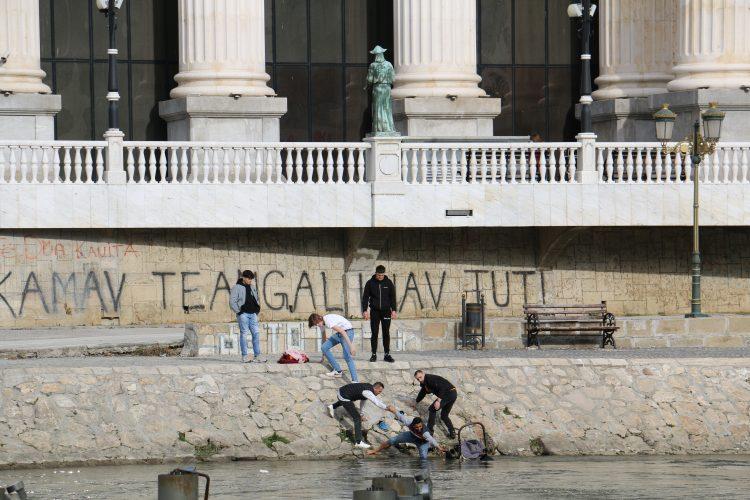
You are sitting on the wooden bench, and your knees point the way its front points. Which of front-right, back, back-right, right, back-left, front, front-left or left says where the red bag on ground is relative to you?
front-right

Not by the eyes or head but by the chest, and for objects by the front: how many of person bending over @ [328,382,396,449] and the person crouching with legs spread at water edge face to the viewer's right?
1

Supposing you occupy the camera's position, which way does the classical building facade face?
facing the viewer

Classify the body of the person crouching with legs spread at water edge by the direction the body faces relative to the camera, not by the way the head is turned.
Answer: toward the camera

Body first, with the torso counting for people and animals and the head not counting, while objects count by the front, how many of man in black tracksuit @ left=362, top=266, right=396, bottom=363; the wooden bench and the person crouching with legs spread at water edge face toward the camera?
3

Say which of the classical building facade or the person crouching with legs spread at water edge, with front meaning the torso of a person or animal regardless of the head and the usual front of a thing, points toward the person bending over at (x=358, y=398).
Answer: the classical building facade

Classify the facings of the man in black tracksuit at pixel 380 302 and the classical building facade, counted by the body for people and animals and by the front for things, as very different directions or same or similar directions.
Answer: same or similar directions

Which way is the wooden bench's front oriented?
toward the camera

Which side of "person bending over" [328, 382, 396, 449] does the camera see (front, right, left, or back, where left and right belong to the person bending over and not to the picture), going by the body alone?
right

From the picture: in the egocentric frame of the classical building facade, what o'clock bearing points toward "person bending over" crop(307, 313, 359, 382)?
The person bending over is roughly at 12 o'clock from the classical building facade.

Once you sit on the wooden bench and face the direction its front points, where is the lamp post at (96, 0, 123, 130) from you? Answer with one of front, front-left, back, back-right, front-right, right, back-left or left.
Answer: right

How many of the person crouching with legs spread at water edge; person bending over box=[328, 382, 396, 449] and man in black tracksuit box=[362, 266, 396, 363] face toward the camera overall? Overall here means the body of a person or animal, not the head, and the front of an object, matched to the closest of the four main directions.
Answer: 2

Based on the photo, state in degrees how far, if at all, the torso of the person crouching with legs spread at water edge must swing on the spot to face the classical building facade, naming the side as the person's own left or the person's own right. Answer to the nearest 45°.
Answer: approximately 180°

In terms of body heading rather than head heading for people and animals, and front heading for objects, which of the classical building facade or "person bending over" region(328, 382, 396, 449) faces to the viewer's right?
the person bending over
